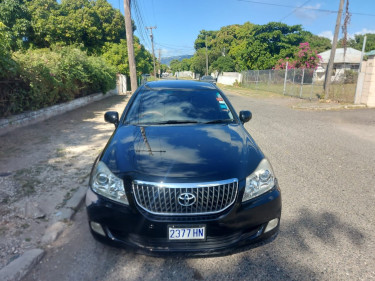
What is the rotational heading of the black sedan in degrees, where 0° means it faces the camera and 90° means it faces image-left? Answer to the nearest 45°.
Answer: approximately 0°

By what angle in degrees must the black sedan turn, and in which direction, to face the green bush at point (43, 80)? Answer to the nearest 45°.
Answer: approximately 135° to its right

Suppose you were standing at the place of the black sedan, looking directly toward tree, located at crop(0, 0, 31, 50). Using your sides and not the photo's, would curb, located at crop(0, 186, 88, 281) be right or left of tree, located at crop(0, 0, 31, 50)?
left

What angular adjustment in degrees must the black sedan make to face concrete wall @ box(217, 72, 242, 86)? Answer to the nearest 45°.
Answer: approximately 180°

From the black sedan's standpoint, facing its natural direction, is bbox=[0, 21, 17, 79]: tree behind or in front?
behind

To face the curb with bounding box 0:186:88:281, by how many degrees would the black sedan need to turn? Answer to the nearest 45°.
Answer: approximately 90° to its right

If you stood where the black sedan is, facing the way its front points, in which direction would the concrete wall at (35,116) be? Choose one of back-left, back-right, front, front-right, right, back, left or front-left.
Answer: back-right

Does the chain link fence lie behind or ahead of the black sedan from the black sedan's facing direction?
behind

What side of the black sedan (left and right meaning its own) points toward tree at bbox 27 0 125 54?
back

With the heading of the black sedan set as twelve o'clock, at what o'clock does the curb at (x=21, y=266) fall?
The curb is roughly at 1 o'clock from the black sedan.

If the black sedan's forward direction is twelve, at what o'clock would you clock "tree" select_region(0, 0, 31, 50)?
The tree is roughly at 5 o'clock from the black sedan.
